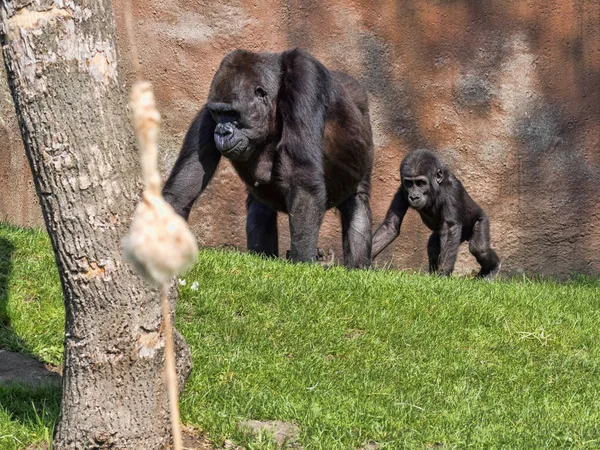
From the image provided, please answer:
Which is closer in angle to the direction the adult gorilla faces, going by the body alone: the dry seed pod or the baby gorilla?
the dry seed pod

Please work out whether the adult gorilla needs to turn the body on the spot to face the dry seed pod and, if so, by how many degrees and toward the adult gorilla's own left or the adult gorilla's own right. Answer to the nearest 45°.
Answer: approximately 45° to the adult gorilla's own left

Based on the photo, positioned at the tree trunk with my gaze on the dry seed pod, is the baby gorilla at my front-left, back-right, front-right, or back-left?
back-left

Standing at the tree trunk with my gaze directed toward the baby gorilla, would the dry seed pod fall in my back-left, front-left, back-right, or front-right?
back-right

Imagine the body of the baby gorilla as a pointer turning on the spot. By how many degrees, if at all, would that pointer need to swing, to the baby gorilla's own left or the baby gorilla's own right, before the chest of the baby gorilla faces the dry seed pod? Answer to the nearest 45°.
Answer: approximately 45° to the baby gorilla's own left
